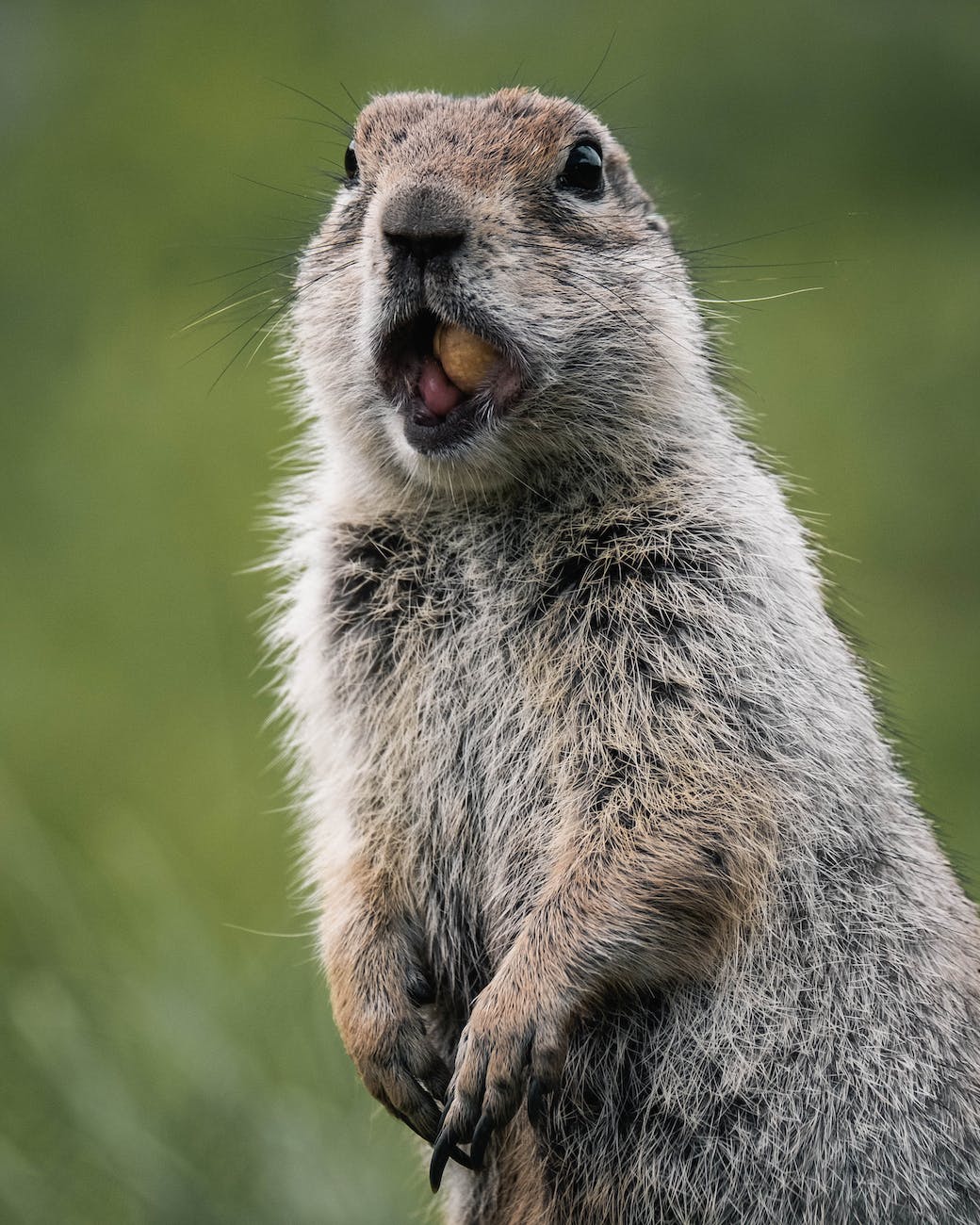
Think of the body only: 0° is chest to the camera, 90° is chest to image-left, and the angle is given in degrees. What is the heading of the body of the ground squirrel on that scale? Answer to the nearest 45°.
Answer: approximately 45°
